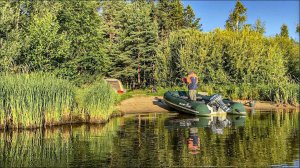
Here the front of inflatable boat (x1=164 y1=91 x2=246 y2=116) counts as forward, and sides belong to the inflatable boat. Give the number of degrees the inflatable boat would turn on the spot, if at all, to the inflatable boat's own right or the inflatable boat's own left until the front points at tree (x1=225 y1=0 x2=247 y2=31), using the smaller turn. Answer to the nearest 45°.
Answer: approximately 45° to the inflatable boat's own right

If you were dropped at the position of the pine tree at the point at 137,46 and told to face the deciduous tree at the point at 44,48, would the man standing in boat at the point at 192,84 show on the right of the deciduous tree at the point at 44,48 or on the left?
left

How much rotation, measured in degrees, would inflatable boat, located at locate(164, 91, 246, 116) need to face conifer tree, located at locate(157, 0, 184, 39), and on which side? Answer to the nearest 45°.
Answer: approximately 45° to its right

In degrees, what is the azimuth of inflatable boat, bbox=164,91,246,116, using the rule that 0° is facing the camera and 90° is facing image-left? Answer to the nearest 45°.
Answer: approximately 135°

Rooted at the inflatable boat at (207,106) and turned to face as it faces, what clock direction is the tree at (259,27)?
The tree is roughly at 2 o'clock from the inflatable boat.

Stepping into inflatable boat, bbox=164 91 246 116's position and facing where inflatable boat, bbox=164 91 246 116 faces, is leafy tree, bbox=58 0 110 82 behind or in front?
in front

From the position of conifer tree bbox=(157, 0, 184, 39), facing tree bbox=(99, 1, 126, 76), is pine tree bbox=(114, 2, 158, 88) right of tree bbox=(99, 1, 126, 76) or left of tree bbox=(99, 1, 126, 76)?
left

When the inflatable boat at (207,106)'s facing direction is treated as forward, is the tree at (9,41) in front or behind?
in front
